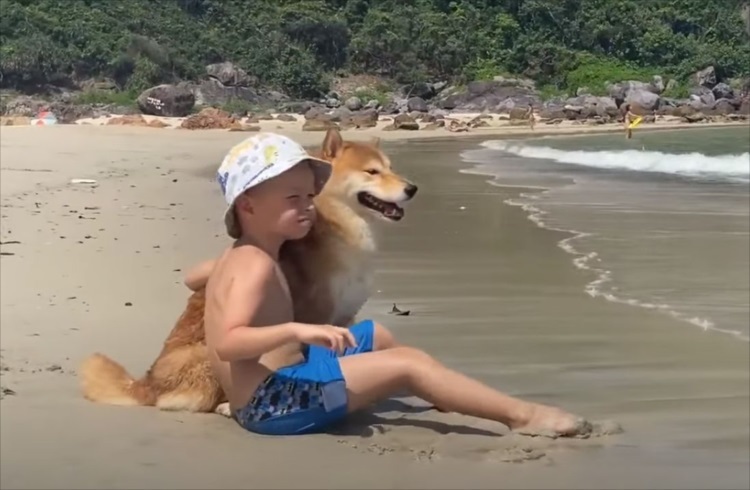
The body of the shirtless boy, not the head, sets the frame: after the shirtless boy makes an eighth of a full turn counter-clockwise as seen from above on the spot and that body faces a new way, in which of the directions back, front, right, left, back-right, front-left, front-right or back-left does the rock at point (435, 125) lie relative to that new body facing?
front-left

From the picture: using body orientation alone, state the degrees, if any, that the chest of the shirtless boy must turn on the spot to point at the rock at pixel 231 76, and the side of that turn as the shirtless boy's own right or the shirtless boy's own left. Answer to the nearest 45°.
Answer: approximately 90° to the shirtless boy's own left

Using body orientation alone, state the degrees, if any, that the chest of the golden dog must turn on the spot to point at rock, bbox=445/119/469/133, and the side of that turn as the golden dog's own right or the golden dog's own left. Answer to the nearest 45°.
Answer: approximately 90° to the golden dog's own left

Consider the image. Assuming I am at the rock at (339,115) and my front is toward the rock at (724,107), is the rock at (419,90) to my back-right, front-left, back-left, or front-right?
front-left

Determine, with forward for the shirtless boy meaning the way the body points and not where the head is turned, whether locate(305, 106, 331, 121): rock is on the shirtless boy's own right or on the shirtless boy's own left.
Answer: on the shirtless boy's own left

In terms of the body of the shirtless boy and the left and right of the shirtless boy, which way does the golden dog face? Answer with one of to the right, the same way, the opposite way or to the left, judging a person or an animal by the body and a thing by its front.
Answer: the same way

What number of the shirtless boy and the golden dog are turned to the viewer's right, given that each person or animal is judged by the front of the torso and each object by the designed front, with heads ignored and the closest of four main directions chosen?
2

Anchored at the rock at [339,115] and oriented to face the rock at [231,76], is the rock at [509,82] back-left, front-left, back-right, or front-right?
front-right

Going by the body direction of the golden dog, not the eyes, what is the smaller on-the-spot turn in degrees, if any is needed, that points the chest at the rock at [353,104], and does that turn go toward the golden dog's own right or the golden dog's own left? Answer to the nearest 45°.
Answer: approximately 90° to the golden dog's own left

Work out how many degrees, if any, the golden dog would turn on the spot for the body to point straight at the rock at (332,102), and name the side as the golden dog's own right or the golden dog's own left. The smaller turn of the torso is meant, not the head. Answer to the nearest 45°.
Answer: approximately 90° to the golden dog's own left

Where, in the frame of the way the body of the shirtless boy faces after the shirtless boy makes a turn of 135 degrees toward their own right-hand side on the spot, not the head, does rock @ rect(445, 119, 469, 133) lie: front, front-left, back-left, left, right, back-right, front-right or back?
back-right

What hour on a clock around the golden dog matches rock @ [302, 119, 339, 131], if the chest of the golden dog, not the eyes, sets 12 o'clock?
The rock is roughly at 9 o'clock from the golden dog.

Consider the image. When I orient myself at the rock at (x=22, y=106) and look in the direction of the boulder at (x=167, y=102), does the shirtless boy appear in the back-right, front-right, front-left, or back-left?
front-right

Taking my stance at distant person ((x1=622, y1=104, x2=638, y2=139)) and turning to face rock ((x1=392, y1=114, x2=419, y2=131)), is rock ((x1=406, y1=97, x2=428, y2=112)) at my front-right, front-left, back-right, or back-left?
front-right

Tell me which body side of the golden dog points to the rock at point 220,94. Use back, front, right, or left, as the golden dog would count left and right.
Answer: left

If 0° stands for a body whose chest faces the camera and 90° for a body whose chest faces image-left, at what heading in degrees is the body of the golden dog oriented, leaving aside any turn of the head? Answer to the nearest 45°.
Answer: approximately 270°

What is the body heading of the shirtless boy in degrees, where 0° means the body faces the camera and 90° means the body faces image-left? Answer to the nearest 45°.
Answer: approximately 270°
